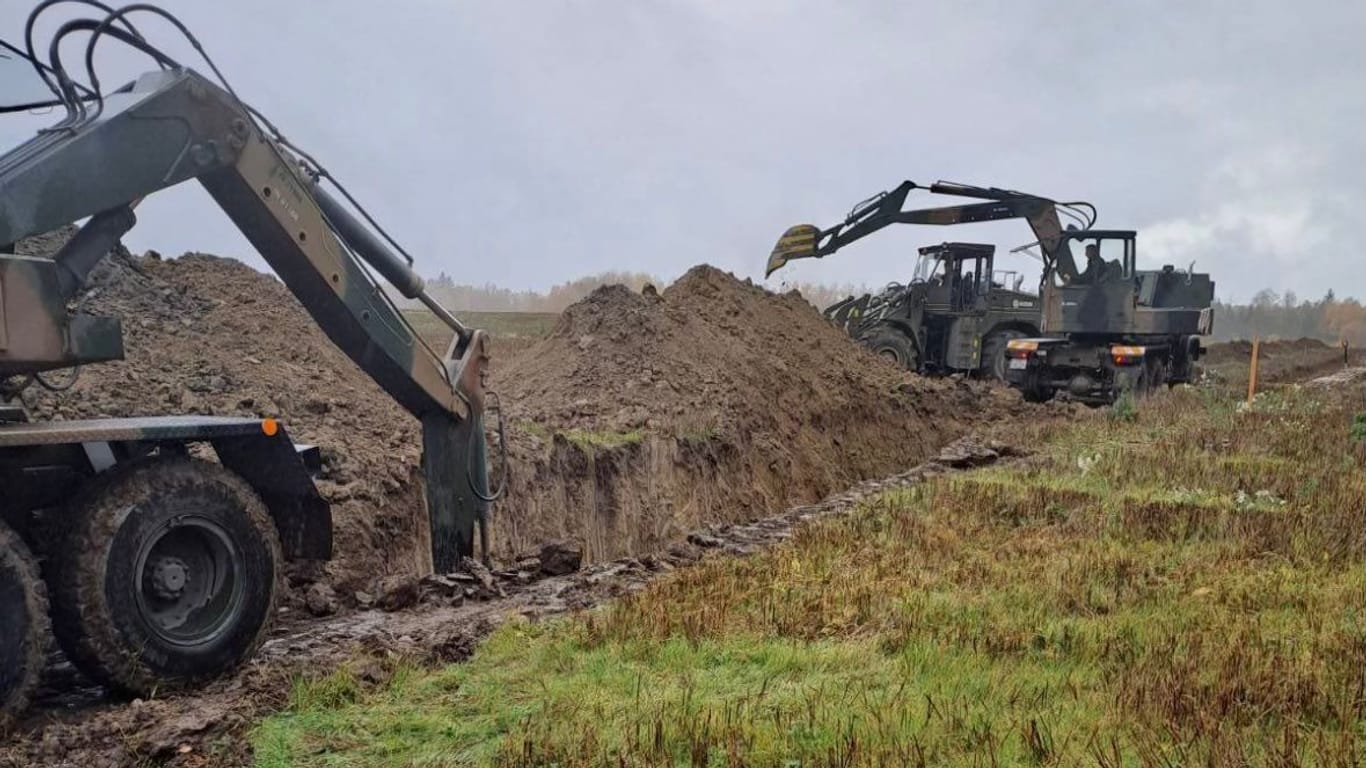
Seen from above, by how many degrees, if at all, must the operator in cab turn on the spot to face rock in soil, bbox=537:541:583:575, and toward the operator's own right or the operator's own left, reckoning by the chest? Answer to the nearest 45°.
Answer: approximately 90° to the operator's own left

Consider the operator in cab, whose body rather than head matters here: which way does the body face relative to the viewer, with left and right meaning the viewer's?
facing to the left of the viewer

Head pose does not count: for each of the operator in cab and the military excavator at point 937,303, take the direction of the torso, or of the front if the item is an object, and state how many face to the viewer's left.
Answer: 2

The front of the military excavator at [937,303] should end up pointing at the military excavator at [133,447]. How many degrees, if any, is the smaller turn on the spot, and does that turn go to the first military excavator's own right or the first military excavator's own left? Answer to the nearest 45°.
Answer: approximately 90° to the first military excavator's own left

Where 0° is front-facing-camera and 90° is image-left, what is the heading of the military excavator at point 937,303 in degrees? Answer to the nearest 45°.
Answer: approximately 90°

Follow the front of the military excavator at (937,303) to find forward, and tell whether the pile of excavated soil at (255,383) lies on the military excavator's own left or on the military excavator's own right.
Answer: on the military excavator's own left

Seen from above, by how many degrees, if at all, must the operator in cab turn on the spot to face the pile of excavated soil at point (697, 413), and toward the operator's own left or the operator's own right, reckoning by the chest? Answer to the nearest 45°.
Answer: approximately 45° to the operator's own left

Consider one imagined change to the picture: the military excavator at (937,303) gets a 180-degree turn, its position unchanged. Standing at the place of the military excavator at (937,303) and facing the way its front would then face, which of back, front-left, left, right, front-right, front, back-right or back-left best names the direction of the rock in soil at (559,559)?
right
